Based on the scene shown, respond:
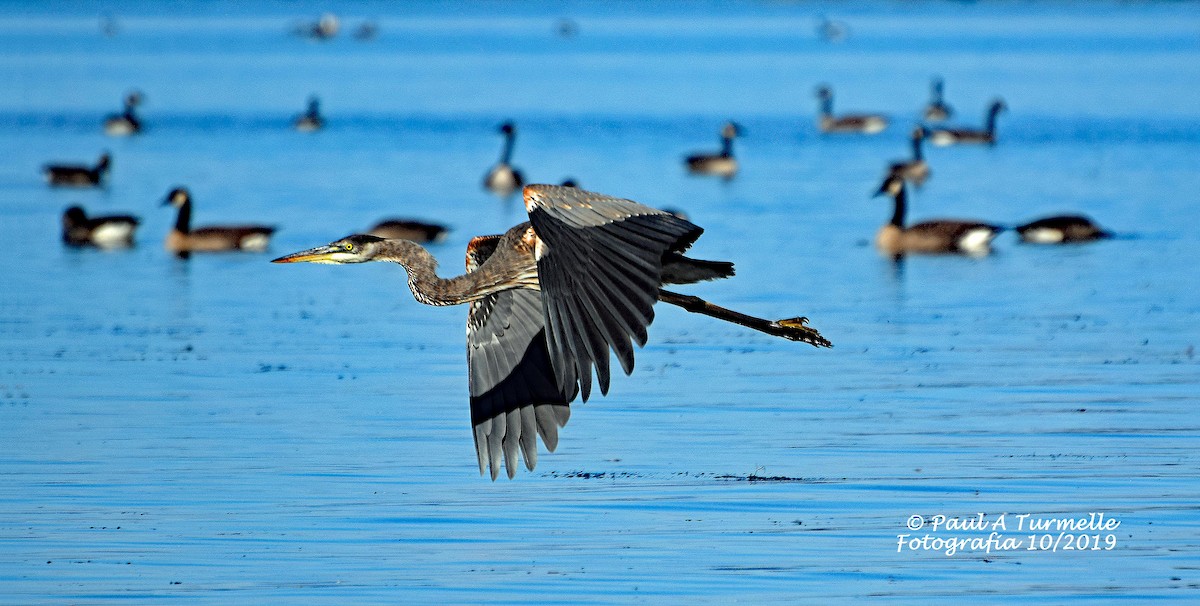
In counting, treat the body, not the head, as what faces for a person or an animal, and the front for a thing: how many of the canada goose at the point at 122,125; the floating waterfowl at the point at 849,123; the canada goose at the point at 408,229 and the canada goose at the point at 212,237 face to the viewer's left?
3

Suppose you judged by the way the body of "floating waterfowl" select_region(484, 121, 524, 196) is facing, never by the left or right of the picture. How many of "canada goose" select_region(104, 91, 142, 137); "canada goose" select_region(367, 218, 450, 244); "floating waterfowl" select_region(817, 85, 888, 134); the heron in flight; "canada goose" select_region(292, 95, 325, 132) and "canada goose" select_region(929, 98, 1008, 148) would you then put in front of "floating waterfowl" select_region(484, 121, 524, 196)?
2

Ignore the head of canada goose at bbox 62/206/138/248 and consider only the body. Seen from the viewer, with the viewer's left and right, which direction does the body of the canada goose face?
facing to the left of the viewer

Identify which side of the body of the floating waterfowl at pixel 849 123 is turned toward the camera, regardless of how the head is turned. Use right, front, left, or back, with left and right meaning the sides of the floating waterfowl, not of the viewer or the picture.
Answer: left

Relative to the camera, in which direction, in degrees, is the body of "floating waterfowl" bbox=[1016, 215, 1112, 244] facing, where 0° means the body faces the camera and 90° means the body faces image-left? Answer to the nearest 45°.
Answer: approximately 270°

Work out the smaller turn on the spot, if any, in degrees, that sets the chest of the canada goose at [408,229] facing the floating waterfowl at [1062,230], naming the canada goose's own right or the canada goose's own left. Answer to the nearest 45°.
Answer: approximately 180°

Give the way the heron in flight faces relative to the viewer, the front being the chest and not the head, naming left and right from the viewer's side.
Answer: facing to the left of the viewer

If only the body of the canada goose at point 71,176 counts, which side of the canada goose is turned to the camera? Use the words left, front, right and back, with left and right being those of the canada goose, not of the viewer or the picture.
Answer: right

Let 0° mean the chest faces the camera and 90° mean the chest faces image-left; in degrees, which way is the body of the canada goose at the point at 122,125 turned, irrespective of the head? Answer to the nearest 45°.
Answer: approximately 270°

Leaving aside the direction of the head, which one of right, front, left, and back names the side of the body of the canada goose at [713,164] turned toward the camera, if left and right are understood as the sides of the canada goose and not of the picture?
right

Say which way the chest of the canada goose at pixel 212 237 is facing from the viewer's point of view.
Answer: to the viewer's left

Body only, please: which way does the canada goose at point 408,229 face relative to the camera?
to the viewer's left

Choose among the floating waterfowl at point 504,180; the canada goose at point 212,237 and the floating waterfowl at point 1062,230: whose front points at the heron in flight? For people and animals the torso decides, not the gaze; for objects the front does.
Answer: the floating waterfowl at point 504,180

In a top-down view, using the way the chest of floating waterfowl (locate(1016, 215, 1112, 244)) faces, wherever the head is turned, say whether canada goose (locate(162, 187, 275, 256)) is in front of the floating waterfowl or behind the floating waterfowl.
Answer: behind
